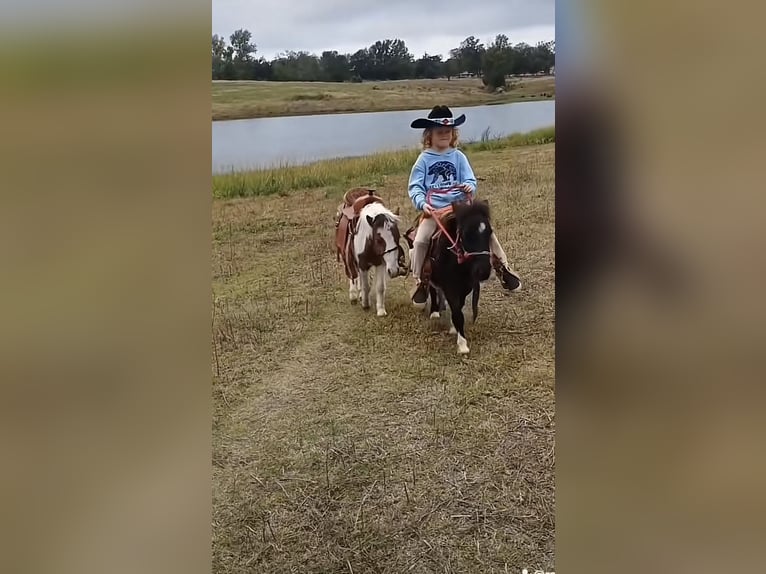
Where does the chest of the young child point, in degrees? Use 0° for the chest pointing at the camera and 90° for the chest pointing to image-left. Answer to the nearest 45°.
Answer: approximately 0°

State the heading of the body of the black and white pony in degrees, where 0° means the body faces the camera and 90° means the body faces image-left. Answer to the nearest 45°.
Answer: approximately 315°
